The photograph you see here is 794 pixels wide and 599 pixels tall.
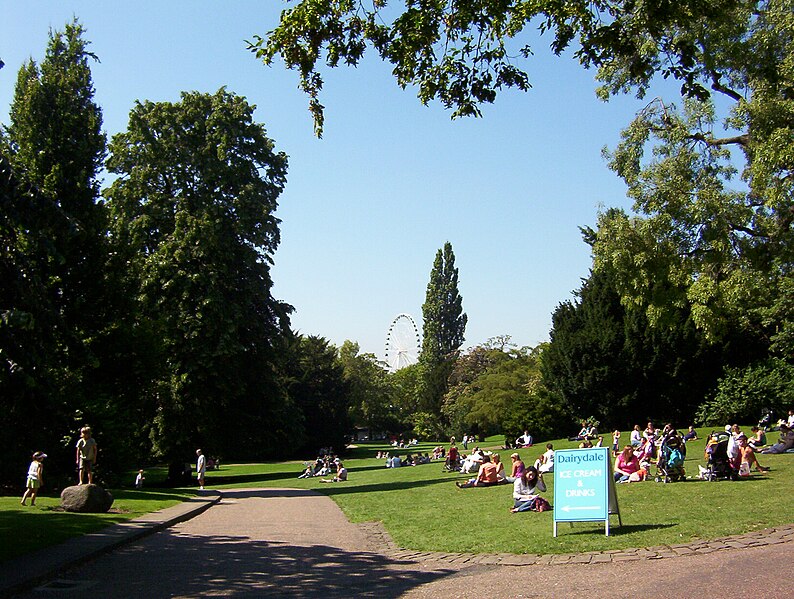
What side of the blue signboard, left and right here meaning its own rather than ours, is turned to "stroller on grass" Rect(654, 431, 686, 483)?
back

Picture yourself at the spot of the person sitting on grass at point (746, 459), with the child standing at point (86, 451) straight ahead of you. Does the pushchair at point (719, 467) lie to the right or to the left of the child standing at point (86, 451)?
left

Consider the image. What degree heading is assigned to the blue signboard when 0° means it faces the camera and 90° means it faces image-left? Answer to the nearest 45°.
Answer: approximately 0°

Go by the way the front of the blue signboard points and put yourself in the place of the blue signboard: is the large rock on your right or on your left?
on your right

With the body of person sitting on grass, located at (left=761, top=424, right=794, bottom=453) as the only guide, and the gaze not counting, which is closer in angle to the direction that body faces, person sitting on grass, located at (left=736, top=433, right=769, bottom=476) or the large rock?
the large rock

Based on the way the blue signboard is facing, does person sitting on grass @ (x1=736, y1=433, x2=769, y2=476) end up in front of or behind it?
behind

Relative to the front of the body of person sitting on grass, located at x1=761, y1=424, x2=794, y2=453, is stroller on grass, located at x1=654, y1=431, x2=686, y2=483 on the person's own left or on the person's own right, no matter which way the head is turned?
on the person's own left

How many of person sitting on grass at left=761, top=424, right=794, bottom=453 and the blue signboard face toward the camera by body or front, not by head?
1

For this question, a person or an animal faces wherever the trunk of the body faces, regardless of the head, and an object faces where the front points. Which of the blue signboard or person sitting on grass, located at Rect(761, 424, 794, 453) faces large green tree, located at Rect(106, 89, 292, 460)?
the person sitting on grass

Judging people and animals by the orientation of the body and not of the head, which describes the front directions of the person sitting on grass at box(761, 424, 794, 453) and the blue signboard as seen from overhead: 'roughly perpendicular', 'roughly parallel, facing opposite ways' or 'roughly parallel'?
roughly perpendicular

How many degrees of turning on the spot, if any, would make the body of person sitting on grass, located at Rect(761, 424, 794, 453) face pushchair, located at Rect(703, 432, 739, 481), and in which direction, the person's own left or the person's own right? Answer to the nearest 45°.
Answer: approximately 90° to the person's own left

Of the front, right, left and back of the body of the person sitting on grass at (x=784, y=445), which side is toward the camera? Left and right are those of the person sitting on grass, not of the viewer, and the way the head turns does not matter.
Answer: left
